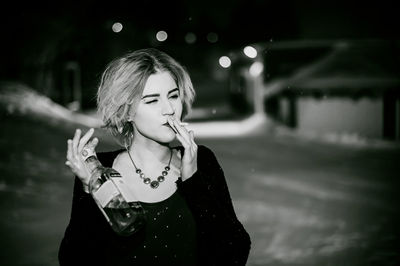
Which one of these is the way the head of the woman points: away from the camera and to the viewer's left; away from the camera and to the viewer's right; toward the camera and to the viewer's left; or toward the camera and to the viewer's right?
toward the camera and to the viewer's right

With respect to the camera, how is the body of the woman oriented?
toward the camera

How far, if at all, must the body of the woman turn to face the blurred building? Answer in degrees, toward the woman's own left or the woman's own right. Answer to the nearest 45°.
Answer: approximately 135° to the woman's own left
